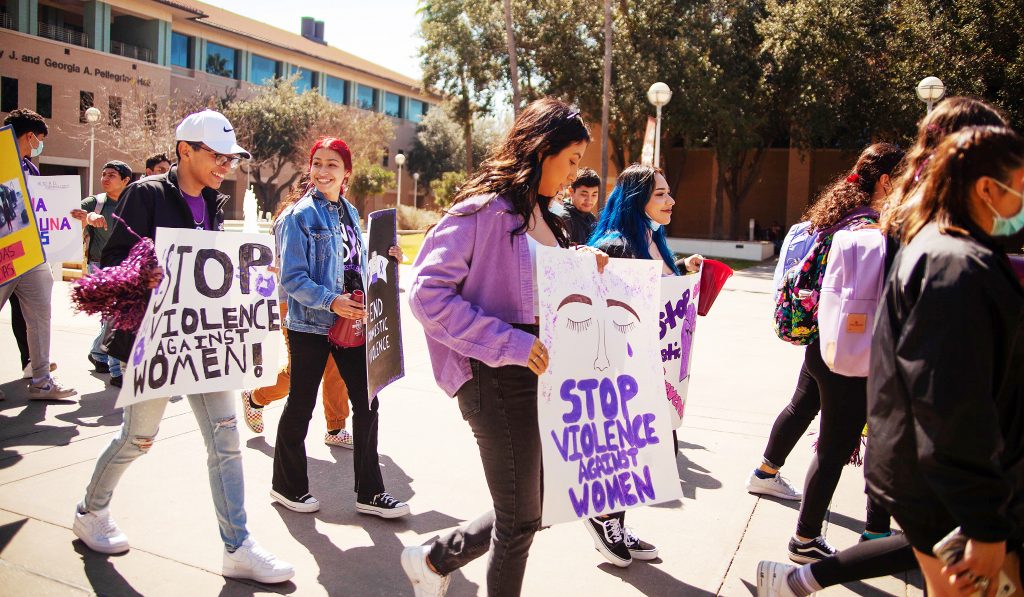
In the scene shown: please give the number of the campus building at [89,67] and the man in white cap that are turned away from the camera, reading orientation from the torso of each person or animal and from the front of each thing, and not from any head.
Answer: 0

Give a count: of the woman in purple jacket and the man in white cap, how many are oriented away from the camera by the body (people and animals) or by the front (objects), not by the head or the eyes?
0

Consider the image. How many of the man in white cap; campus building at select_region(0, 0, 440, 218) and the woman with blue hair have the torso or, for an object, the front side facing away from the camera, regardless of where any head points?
0

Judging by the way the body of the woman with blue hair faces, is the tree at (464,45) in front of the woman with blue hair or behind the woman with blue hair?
behind

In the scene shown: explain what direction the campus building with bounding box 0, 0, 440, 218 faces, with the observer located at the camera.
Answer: facing the viewer and to the right of the viewer

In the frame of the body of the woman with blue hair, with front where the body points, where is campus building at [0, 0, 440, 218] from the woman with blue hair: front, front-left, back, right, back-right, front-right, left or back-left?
back

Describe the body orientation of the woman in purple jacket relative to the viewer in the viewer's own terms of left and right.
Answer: facing to the right of the viewer

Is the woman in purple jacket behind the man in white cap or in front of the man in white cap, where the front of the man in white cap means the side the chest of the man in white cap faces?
in front

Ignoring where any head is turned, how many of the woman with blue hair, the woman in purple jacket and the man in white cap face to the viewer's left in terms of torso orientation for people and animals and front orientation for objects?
0

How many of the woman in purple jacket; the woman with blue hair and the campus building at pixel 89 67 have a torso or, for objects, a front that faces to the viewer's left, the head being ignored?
0

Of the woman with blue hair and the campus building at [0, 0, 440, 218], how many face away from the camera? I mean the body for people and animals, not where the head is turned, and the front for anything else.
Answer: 0

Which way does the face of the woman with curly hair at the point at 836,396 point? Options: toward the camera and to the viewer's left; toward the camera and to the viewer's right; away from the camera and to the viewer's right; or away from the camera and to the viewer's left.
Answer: away from the camera and to the viewer's right

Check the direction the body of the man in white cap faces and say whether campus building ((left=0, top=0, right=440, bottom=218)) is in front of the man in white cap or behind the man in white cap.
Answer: behind
